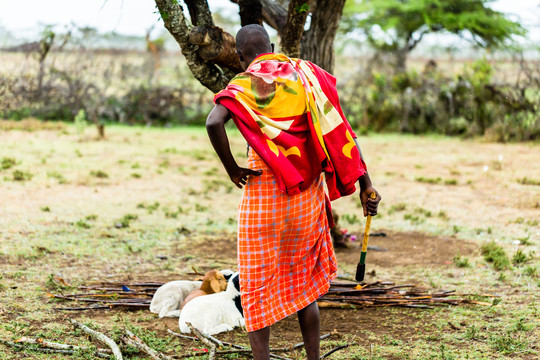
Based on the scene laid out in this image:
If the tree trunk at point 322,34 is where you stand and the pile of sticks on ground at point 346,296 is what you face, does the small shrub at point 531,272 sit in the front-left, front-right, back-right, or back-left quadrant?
front-left

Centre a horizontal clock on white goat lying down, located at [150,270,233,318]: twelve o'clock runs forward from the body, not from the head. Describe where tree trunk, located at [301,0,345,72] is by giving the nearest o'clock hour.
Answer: The tree trunk is roughly at 10 o'clock from the white goat lying down.

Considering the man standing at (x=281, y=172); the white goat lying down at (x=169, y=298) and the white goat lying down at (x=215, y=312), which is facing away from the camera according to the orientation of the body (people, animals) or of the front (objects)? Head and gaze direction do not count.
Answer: the man standing

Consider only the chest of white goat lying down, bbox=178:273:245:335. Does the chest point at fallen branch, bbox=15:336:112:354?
no

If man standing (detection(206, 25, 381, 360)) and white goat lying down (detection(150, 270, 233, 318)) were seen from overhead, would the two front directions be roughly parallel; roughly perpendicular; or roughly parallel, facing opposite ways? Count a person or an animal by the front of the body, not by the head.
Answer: roughly perpendicular

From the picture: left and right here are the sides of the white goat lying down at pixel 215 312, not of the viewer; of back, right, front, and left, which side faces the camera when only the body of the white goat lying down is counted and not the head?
right

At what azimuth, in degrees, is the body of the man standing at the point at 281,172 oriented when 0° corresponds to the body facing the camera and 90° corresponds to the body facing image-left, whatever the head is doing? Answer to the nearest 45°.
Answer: approximately 180°

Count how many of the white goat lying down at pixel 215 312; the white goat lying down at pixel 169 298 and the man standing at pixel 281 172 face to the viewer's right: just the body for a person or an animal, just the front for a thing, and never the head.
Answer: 2

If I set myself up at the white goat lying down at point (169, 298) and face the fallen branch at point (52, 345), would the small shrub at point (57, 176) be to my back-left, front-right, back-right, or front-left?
back-right

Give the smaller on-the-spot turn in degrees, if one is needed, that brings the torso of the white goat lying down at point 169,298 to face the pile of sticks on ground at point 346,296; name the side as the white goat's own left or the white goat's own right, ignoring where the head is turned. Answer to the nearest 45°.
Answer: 0° — it already faces it

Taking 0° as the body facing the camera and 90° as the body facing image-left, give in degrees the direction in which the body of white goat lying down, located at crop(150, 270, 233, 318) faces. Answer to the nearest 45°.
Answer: approximately 270°

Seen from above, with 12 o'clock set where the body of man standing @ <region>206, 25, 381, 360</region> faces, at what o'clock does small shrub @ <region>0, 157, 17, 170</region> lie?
The small shrub is roughly at 11 o'clock from the man standing.

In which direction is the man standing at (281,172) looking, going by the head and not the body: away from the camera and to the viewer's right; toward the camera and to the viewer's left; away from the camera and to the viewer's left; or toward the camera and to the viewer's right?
away from the camera and to the viewer's left

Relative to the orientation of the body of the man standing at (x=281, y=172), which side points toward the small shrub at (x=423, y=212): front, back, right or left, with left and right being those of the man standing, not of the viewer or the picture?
front

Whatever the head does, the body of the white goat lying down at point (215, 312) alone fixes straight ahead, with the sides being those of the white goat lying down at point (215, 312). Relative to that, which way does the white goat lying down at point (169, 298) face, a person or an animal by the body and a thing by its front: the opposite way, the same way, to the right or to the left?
the same way

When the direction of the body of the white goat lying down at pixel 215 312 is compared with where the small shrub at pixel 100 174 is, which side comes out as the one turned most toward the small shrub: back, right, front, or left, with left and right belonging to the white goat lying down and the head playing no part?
left
